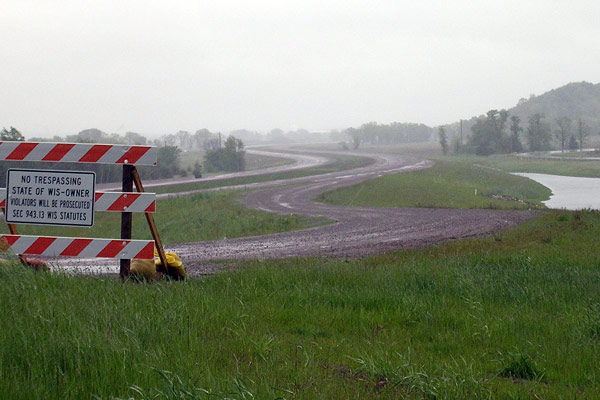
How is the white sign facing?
toward the camera
